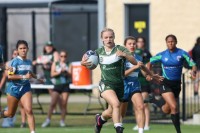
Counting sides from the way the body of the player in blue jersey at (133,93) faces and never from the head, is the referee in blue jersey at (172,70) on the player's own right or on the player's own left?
on the player's own left

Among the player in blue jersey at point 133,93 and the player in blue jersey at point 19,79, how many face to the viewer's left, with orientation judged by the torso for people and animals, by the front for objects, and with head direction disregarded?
0

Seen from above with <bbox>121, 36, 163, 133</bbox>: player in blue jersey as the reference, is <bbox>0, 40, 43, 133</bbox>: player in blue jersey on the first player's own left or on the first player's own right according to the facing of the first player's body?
on the first player's own right

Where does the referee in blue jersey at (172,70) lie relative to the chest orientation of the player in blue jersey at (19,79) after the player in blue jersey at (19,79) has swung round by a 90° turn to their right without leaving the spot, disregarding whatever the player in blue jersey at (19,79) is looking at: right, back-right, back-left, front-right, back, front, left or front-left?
back-left

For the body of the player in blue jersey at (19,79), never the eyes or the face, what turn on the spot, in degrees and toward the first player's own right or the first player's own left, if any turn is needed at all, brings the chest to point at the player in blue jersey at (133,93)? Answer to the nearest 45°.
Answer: approximately 45° to the first player's own left

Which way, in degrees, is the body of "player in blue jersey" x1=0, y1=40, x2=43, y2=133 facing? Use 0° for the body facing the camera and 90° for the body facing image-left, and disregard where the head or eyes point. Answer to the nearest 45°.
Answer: approximately 315°
